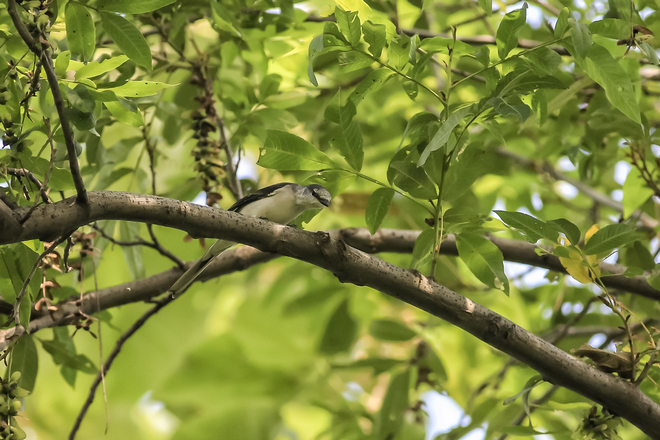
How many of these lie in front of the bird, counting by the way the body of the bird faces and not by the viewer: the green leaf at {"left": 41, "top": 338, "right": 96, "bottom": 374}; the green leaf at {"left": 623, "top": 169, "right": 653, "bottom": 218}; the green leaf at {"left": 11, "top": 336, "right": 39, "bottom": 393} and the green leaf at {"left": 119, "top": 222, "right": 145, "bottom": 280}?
1

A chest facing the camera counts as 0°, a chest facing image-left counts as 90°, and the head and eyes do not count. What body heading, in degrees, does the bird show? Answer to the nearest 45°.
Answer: approximately 270°
